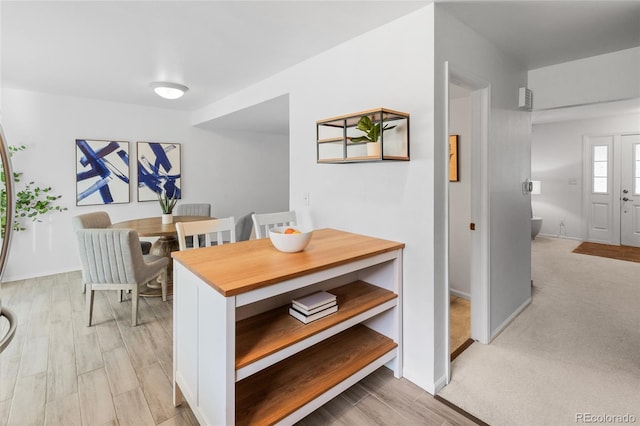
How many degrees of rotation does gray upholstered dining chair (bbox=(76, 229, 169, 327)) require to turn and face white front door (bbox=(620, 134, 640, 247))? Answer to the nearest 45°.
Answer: approximately 45° to its right

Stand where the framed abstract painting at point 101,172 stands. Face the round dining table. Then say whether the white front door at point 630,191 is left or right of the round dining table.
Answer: left

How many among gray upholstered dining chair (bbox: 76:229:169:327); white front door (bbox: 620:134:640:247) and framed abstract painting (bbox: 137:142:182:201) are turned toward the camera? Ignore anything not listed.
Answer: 2

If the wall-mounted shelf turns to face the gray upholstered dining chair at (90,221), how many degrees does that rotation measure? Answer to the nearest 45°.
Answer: approximately 45° to its right

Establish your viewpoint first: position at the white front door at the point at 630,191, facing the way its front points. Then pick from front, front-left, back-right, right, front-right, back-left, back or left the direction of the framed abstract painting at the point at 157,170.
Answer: front-right

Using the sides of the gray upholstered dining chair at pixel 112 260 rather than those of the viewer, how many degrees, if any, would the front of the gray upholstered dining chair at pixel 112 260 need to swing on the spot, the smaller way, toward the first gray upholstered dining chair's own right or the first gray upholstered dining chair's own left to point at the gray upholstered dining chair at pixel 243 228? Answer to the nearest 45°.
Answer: approximately 45° to the first gray upholstered dining chair's own right

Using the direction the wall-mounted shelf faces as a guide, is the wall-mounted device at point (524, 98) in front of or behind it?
behind

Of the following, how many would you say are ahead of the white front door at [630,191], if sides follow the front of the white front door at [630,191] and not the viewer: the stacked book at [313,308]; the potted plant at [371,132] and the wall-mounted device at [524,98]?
3
